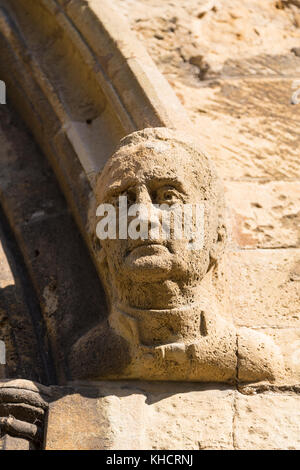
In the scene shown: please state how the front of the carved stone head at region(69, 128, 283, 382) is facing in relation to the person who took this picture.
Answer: facing the viewer

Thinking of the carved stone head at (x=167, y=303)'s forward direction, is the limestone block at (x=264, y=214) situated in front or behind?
behind
